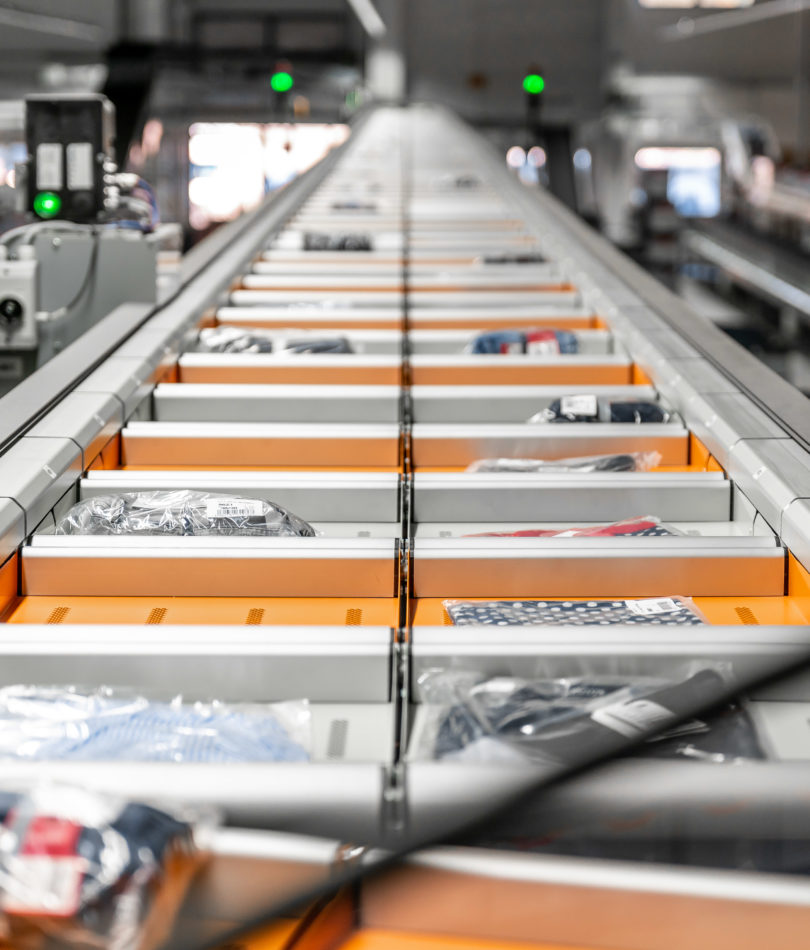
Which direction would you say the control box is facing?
toward the camera

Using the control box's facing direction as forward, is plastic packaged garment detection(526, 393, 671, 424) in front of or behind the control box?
in front

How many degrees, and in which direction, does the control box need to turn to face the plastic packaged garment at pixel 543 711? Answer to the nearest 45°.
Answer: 0° — it already faces it

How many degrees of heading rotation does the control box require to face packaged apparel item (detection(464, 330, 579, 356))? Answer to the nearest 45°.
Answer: approximately 45° to its left

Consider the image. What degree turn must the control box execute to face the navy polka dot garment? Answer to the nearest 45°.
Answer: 0° — it already faces it

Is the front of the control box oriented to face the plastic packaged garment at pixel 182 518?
yes

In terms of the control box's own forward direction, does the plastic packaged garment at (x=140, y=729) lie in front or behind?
in front

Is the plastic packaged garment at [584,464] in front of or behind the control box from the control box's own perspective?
in front

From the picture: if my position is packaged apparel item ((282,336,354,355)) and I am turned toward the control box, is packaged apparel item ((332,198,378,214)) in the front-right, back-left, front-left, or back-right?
front-right

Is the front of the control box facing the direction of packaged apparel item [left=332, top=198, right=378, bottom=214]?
no

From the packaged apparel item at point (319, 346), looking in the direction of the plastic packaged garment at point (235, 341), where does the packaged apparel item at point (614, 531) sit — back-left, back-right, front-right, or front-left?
back-left
